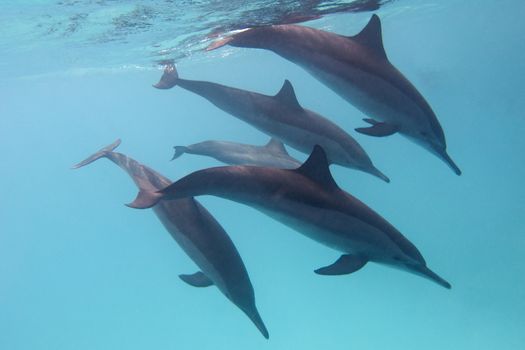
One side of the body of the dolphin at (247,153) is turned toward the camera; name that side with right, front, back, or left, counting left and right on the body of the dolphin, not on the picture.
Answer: right

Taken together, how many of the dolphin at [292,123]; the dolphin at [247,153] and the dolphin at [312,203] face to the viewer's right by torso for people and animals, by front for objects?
3

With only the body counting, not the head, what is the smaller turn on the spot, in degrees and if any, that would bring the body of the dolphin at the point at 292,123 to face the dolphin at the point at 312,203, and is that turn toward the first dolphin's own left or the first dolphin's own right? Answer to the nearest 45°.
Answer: approximately 90° to the first dolphin's own right

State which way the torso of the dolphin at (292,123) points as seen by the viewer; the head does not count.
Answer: to the viewer's right

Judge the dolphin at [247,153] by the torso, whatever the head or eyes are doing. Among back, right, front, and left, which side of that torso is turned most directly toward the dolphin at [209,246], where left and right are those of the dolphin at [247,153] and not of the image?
right

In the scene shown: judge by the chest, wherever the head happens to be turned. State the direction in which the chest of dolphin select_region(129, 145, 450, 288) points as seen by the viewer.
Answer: to the viewer's right

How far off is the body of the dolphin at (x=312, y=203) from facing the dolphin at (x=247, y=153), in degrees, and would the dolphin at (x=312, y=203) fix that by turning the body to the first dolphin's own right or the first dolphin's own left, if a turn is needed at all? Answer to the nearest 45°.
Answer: approximately 90° to the first dolphin's own left
